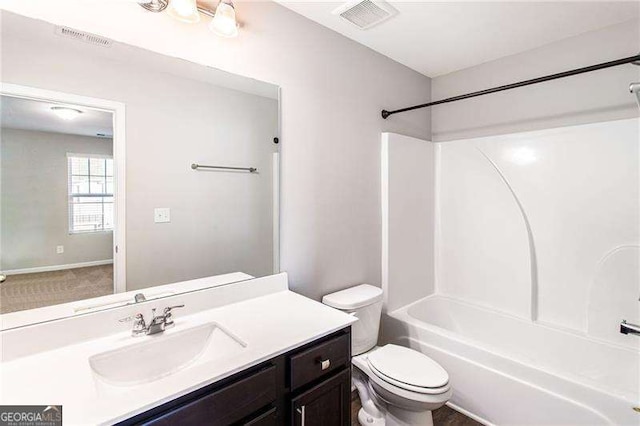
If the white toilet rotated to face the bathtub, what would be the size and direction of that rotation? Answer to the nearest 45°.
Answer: approximately 45° to its left

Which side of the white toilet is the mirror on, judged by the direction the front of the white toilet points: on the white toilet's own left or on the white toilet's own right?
on the white toilet's own right

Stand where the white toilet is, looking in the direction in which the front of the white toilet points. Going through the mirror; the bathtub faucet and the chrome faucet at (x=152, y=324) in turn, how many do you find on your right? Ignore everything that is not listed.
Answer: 2

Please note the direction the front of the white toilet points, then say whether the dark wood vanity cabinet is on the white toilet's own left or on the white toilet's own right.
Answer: on the white toilet's own right

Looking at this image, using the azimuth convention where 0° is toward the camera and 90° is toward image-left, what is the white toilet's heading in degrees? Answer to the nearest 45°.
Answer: approximately 315°

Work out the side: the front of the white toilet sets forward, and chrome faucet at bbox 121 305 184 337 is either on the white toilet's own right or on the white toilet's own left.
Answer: on the white toilet's own right

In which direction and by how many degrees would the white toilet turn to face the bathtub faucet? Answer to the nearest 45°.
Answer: approximately 45° to its left
